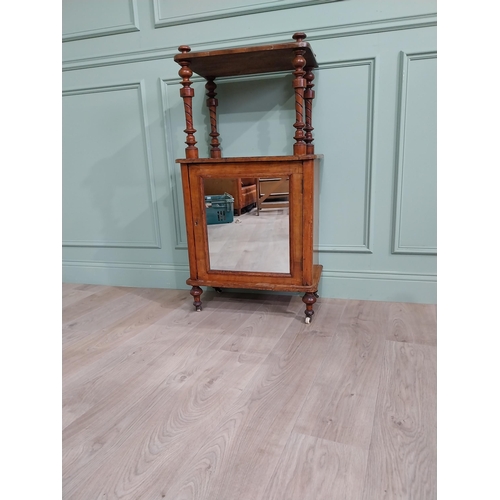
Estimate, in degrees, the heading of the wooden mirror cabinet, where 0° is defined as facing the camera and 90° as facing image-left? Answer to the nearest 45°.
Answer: approximately 0°
